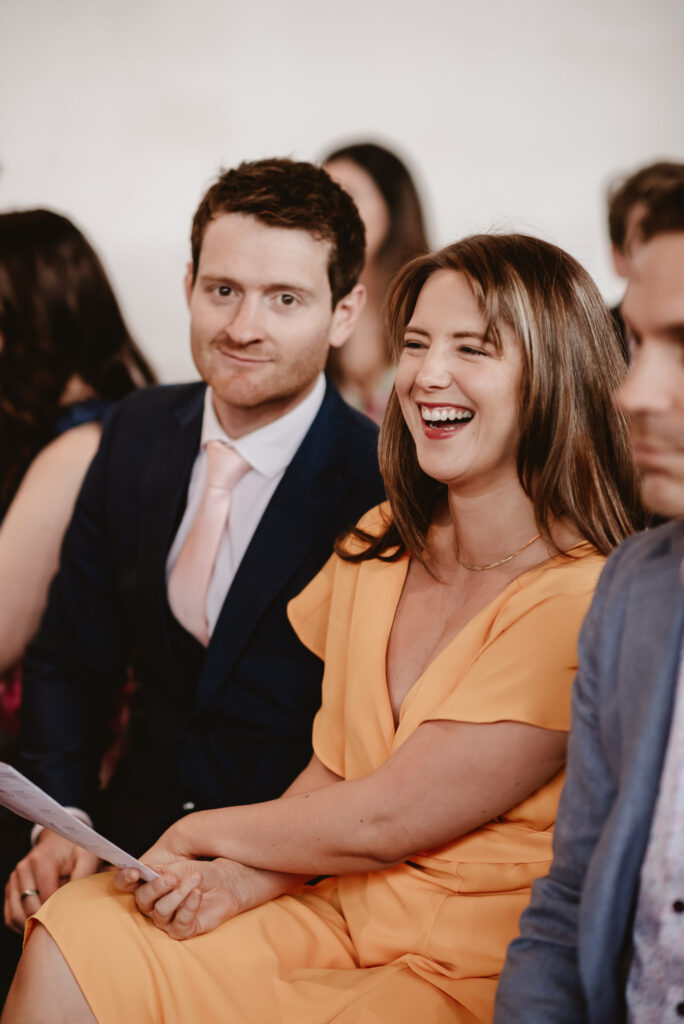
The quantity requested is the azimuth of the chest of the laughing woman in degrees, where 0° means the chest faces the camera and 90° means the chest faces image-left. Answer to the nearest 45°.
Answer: approximately 45°

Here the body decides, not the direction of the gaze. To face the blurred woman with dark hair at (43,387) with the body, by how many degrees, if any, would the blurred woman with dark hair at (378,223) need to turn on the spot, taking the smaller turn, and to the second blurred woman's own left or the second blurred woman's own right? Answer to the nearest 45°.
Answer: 0° — they already face them

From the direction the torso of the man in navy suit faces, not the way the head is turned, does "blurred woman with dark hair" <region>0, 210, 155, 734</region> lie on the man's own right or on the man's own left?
on the man's own right

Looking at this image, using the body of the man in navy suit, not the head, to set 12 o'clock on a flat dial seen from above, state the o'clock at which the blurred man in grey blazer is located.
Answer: The blurred man in grey blazer is roughly at 10 o'clock from the man in navy suit.

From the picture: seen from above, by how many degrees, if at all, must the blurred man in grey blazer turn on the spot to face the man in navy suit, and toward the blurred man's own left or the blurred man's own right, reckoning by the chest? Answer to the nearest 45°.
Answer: approximately 90° to the blurred man's own right

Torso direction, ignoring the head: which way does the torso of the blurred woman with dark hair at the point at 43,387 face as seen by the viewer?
to the viewer's left

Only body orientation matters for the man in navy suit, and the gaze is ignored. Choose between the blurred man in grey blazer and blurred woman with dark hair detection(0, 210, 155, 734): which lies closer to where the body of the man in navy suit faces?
the blurred man in grey blazer

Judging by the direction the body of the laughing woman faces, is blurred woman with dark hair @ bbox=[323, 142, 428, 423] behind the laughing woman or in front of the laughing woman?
behind

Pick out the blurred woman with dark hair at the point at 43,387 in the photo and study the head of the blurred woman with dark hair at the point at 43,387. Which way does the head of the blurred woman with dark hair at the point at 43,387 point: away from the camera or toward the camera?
away from the camera
